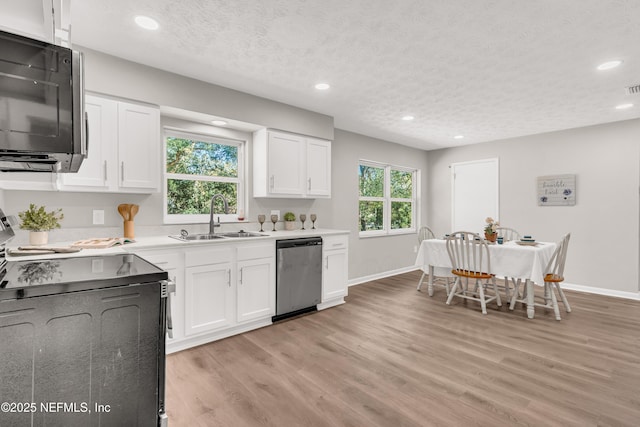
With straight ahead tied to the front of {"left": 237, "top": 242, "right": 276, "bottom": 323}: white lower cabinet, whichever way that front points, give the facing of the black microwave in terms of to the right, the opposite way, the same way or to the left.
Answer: to the left

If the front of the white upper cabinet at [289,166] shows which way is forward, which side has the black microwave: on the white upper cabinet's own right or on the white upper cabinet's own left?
on the white upper cabinet's own right

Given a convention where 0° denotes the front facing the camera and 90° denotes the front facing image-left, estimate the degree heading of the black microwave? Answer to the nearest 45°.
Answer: approximately 270°

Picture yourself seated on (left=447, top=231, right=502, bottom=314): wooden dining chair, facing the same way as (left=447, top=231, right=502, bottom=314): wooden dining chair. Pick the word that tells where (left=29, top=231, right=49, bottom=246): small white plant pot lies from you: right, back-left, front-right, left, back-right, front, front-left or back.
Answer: back

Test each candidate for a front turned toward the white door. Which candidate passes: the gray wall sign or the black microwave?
the black microwave

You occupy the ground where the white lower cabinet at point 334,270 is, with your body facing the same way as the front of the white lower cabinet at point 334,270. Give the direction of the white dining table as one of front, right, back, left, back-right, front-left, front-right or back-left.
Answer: front-left

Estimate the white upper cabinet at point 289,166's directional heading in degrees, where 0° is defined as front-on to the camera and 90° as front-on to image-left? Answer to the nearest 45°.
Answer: approximately 315°
